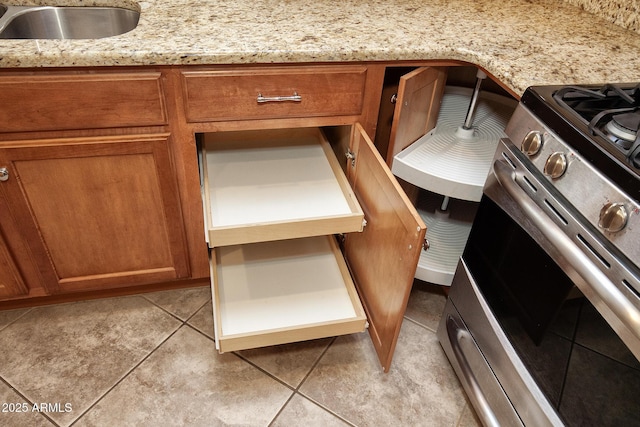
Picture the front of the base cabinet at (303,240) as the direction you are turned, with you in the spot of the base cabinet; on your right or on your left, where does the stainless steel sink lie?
on your right

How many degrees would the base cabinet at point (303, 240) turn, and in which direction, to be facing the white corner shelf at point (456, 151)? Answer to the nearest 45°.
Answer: approximately 135° to its left

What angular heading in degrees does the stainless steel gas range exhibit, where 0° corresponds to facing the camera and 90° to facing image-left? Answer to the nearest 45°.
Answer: approximately 45°

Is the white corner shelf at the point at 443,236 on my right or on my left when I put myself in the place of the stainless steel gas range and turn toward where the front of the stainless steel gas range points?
on my right

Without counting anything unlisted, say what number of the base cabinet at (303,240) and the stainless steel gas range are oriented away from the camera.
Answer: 0

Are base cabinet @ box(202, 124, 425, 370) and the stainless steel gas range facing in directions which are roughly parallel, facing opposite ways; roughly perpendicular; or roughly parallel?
roughly perpendicular

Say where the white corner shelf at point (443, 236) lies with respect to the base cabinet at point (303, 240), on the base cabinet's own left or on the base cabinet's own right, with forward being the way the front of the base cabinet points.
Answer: on the base cabinet's own left

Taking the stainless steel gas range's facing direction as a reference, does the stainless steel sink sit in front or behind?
in front

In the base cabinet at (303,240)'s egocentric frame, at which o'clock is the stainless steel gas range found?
The stainless steel gas range is roughly at 10 o'clock from the base cabinet.

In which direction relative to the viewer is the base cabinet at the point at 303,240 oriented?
toward the camera

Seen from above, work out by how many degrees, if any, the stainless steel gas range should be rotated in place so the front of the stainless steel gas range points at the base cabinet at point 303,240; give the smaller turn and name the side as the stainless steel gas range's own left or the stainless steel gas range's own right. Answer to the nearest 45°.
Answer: approximately 45° to the stainless steel gas range's own right

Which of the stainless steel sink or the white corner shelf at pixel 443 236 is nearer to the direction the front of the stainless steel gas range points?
the stainless steel sink
